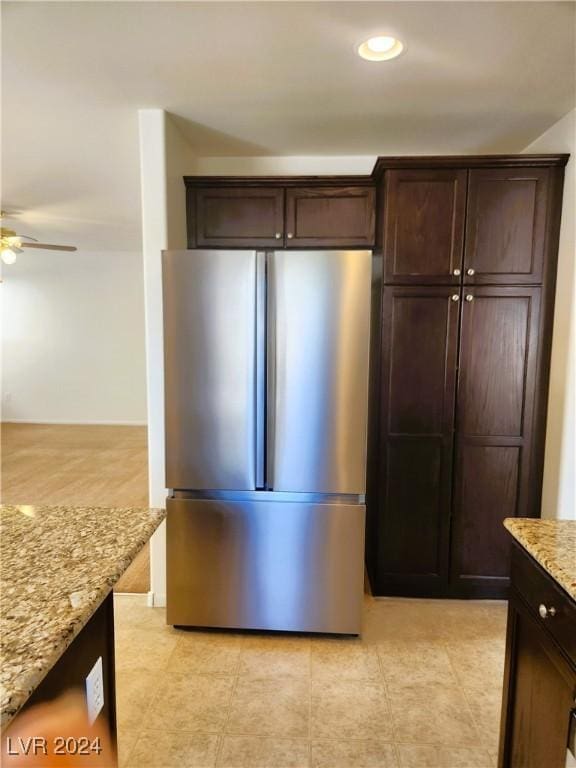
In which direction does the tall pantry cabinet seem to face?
toward the camera

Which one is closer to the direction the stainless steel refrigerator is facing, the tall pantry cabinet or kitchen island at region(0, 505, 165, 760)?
the kitchen island

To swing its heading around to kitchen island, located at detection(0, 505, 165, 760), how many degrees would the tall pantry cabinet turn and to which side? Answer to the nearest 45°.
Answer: approximately 45° to its right

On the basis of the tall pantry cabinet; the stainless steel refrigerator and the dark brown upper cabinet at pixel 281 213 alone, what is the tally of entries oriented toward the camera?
3

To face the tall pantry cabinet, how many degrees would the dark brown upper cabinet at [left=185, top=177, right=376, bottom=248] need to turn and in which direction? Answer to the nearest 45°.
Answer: approximately 90° to its left

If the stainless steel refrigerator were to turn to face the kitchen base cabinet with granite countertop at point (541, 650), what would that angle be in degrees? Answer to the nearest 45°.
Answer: approximately 45° to its left

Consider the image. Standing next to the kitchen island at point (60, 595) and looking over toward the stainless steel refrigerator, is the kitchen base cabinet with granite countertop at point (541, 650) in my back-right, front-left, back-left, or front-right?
front-right

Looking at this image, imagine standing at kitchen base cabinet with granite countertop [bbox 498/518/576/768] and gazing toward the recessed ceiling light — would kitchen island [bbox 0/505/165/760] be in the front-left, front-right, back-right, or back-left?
front-left

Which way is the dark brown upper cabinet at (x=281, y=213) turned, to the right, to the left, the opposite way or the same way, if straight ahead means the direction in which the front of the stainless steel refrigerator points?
the same way

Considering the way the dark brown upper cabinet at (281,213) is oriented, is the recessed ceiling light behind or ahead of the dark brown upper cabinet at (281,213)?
ahead

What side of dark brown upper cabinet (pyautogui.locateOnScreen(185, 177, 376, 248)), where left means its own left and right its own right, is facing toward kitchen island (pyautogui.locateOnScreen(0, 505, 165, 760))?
front

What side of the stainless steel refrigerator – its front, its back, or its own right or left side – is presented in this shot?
front
